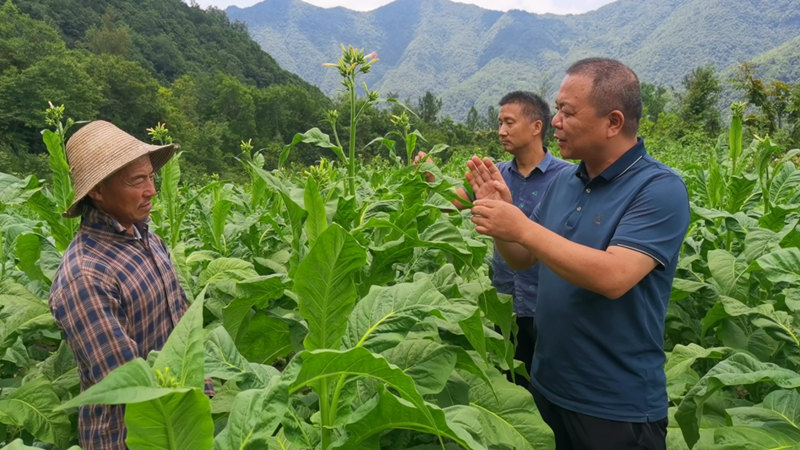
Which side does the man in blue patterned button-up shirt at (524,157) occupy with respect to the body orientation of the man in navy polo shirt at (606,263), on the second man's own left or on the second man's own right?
on the second man's own right

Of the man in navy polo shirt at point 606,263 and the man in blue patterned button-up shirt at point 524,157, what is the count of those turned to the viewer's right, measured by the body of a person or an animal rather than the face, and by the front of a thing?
0

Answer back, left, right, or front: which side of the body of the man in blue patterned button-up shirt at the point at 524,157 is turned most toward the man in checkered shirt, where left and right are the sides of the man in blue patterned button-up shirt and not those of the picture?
front

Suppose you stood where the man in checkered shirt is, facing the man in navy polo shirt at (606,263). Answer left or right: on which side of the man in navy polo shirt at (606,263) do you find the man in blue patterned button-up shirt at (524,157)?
left

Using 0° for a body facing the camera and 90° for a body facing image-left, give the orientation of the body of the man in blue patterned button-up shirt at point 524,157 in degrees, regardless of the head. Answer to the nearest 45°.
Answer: approximately 45°

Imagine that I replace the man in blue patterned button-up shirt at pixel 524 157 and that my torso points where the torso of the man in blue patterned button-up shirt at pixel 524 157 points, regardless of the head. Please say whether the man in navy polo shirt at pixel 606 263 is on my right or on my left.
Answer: on my left

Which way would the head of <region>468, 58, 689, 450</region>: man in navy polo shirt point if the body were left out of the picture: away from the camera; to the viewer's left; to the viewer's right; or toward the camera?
to the viewer's left

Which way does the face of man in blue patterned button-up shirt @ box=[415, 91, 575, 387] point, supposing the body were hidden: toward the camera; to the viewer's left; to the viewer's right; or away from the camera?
to the viewer's left

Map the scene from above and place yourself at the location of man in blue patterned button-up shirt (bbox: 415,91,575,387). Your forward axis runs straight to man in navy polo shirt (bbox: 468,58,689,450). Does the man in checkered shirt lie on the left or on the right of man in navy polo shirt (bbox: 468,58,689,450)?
right

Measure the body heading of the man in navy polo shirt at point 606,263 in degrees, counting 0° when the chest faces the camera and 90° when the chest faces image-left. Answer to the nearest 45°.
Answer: approximately 45°
